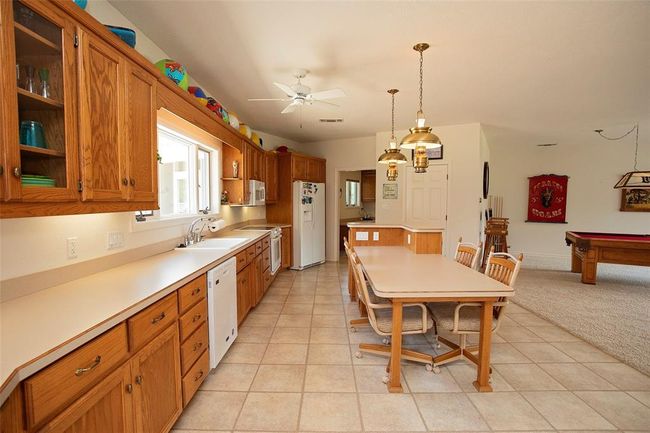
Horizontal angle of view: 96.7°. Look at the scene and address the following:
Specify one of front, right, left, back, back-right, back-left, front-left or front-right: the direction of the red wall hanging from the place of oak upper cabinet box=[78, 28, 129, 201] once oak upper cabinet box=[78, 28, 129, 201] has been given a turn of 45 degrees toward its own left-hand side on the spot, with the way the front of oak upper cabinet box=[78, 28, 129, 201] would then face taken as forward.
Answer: front

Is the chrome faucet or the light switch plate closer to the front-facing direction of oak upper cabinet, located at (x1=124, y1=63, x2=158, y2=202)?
the light switch plate

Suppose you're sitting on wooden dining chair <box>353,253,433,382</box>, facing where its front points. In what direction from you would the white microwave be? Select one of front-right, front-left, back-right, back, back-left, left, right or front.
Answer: back-left

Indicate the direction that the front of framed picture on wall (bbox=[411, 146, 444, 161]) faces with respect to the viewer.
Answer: facing the viewer

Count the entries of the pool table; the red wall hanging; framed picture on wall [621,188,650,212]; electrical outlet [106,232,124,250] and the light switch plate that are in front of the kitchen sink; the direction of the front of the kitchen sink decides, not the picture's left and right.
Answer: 4

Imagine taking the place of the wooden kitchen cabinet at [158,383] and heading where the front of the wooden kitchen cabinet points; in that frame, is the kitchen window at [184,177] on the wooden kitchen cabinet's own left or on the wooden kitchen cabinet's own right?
on the wooden kitchen cabinet's own left

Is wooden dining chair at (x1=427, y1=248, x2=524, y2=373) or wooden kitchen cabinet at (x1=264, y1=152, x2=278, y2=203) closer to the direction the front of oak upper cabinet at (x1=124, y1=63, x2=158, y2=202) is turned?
the wooden dining chair

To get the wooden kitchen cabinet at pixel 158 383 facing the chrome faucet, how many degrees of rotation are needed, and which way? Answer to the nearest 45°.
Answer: approximately 135° to its left

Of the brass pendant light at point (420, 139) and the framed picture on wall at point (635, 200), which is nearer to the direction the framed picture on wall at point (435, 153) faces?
the brass pendant light

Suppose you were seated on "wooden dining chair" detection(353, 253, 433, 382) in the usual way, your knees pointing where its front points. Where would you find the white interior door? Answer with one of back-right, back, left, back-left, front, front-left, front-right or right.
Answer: left

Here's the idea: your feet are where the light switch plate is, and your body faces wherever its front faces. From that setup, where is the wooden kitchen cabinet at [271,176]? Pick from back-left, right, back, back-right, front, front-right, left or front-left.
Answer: back-right

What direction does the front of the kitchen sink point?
to the viewer's right

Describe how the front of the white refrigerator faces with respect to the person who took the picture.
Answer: facing the viewer and to the right of the viewer

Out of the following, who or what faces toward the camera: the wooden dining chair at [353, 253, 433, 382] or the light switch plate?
the light switch plate

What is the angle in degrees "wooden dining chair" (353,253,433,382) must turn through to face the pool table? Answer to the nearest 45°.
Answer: approximately 45° to its left

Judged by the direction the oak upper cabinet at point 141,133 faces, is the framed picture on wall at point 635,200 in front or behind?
in front

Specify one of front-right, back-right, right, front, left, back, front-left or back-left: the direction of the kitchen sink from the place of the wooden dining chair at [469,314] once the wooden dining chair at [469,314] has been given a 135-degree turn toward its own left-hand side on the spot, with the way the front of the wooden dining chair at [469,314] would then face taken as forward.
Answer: back
